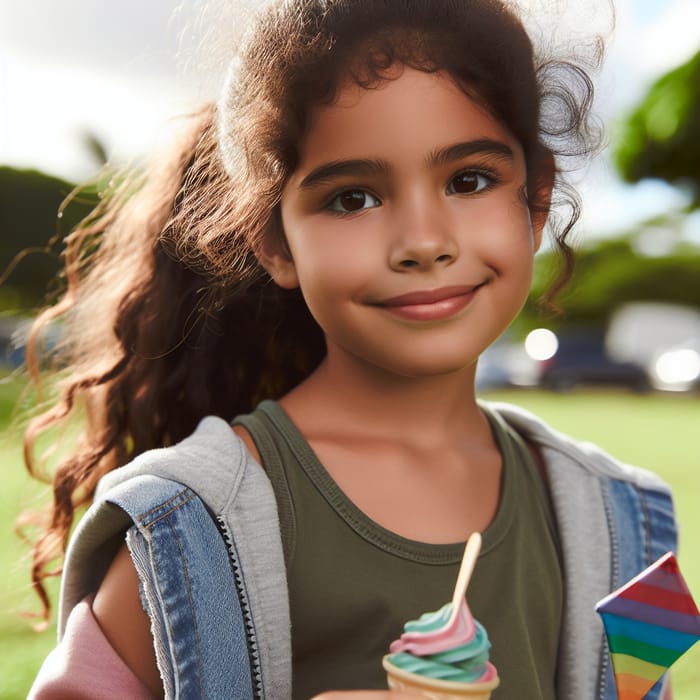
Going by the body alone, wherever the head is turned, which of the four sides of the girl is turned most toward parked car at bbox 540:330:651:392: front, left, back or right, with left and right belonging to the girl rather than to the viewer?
back

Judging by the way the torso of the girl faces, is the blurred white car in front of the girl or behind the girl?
behind

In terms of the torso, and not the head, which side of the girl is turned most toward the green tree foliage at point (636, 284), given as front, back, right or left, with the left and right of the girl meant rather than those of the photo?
back

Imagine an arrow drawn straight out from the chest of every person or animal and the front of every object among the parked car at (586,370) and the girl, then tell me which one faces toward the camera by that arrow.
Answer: the girl

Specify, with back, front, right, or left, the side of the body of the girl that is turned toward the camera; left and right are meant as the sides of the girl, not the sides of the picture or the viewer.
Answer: front

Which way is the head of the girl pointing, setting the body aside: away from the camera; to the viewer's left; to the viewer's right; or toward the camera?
toward the camera
